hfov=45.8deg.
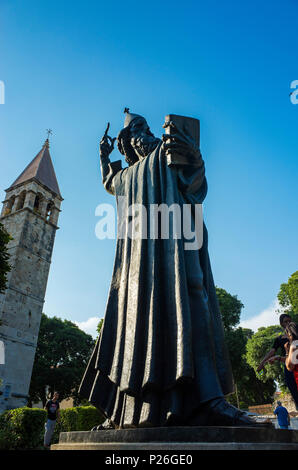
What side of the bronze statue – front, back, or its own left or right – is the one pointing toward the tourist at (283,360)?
left

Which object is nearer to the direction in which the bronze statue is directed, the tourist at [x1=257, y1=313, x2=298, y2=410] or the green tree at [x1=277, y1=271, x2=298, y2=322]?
the tourist

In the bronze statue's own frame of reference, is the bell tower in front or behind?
behind

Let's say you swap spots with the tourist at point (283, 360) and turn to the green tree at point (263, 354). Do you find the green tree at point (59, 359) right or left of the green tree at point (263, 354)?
left

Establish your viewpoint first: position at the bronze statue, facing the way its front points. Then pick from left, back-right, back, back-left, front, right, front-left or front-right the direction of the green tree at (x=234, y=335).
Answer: back-left

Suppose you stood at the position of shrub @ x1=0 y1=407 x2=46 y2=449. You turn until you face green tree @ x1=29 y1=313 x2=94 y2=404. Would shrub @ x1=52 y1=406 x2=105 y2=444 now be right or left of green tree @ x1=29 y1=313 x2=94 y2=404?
right

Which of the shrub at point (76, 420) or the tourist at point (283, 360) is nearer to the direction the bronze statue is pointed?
the tourist

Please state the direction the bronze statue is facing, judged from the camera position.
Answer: facing the viewer and to the right of the viewer

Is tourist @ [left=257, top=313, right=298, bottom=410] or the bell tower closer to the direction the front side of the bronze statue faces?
the tourist

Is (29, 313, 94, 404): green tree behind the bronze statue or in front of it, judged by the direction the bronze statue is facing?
behind
